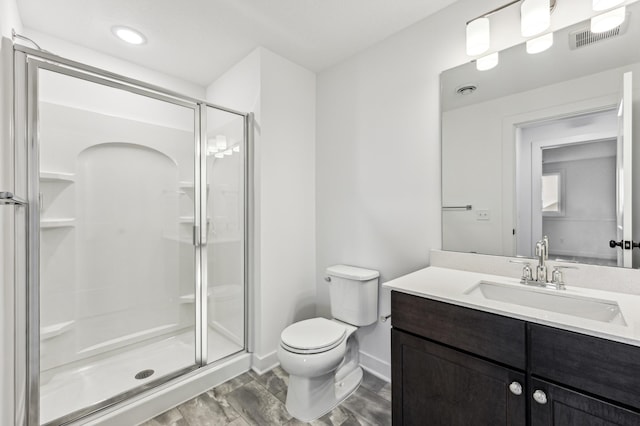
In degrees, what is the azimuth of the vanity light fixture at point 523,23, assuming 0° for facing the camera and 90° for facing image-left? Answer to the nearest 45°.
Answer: approximately 45°

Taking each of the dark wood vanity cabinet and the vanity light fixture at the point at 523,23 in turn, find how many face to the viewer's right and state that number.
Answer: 0

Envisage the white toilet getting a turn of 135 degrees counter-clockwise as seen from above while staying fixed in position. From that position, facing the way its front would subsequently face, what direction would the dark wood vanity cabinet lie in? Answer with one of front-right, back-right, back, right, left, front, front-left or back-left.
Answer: front-right

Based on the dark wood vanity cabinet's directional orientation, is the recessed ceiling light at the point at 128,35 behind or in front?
in front

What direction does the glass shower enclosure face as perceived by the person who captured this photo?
facing the viewer and to the right of the viewer

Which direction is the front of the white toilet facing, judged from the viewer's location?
facing the viewer and to the left of the viewer
